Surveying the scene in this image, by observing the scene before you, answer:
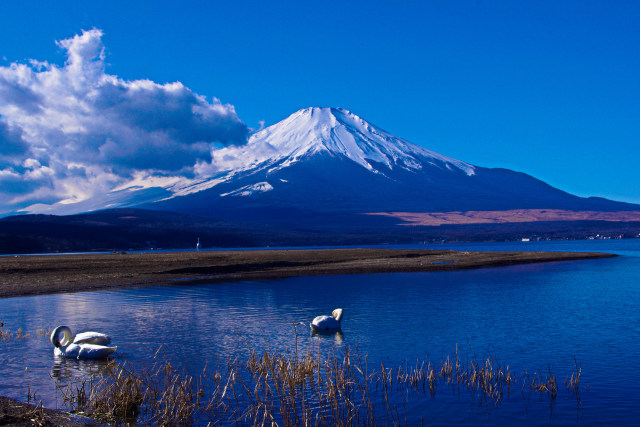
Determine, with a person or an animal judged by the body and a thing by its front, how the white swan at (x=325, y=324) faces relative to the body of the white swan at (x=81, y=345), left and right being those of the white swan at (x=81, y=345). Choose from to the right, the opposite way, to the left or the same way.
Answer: the opposite way

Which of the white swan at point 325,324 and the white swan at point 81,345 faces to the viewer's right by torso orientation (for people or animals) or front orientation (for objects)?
the white swan at point 325,324

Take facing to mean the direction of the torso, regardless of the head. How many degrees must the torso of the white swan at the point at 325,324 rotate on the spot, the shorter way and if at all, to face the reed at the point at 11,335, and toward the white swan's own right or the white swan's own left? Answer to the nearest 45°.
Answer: approximately 180°

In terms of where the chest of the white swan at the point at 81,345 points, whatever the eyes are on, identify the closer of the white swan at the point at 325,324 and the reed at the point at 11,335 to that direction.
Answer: the reed

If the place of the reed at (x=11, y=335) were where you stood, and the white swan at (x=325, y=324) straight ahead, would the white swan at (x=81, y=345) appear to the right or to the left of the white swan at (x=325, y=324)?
right

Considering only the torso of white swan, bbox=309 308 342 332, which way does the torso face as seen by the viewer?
to the viewer's right

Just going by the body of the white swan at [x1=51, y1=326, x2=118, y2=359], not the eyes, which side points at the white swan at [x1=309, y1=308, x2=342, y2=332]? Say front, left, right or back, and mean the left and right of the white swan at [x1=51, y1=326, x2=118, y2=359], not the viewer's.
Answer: back

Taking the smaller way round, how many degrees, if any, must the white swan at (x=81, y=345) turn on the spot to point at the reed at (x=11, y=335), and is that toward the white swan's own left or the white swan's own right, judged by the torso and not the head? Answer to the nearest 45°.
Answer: approximately 45° to the white swan's own right

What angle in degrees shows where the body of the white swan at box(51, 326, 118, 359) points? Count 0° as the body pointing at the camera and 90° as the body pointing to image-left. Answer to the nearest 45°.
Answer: approximately 90°

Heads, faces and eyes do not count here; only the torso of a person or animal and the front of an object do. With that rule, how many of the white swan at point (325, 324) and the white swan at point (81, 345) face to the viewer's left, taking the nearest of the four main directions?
1

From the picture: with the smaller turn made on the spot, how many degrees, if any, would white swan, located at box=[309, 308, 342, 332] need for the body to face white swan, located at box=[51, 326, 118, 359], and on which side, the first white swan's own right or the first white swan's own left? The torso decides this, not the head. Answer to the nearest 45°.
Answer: approximately 135° to the first white swan's own right
